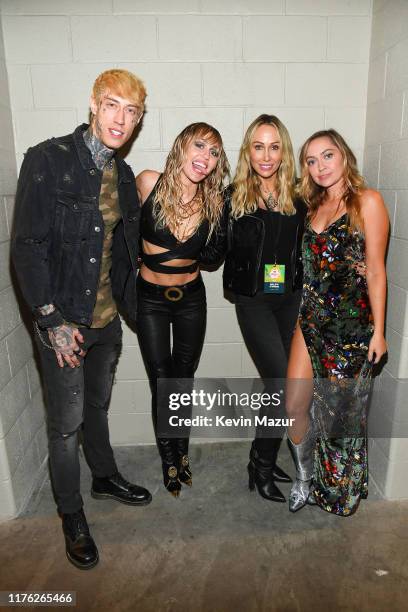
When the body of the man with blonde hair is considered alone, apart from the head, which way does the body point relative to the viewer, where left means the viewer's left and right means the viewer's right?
facing the viewer and to the right of the viewer

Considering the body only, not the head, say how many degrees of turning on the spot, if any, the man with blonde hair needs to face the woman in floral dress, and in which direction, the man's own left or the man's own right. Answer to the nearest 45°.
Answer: approximately 45° to the man's own left
